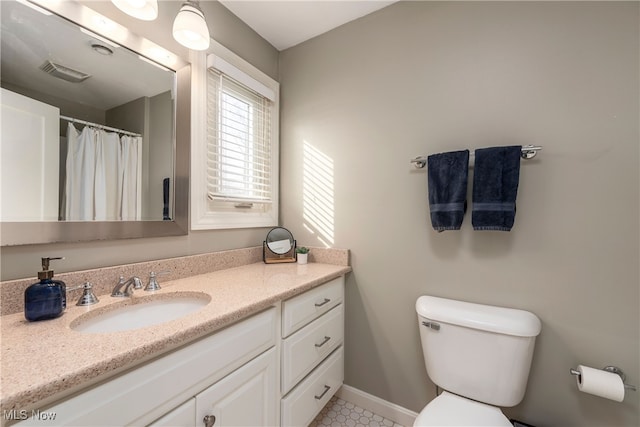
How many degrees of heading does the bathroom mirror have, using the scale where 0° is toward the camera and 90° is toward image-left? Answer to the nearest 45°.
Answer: approximately 315°

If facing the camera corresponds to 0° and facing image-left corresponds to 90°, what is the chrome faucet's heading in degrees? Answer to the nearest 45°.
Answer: approximately 315°

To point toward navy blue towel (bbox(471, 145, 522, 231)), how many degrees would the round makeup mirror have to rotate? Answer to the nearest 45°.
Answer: approximately 45° to its left

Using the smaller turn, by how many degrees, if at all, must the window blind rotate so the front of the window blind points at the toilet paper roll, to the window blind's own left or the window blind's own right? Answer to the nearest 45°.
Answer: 0° — it already faces it

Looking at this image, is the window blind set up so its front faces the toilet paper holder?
yes

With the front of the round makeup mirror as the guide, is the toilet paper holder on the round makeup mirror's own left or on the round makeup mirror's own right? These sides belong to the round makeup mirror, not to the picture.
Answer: on the round makeup mirror's own left

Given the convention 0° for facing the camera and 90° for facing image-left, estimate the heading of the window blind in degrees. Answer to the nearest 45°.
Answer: approximately 315°

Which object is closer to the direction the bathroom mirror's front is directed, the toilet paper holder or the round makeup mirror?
the toilet paper holder
